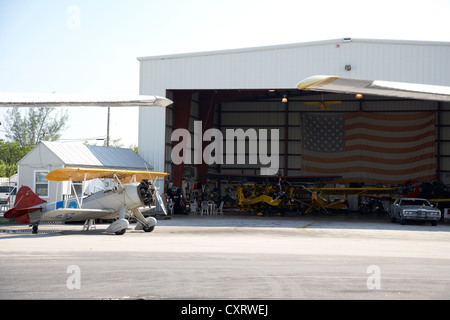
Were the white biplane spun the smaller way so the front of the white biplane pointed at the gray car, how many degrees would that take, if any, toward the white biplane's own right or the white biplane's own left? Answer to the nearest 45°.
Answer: approximately 45° to the white biplane's own left

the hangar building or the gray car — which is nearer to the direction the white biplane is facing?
the gray car

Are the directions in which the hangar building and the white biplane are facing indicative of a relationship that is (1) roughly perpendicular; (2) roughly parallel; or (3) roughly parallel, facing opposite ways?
roughly perpendicular

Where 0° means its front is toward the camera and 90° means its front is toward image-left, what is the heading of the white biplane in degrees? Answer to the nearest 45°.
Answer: approximately 315°

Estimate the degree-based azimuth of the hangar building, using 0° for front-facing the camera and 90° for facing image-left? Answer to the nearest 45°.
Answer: approximately 0°
